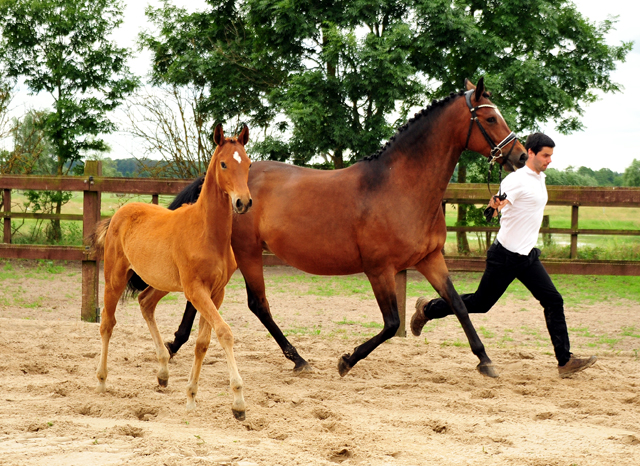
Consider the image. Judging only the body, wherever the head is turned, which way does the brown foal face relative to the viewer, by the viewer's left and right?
facing the viewer and to the right of the viewer

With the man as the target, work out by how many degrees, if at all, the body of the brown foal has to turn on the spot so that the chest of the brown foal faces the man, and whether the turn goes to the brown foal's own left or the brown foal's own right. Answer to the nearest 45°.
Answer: approximately 45° to the brown foal's own left

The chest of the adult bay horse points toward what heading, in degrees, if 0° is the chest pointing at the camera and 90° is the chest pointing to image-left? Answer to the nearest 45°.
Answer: approximately 270°

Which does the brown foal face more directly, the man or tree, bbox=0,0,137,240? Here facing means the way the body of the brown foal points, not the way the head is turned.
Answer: the man

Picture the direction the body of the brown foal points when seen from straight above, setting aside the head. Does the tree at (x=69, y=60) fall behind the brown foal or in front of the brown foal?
behind

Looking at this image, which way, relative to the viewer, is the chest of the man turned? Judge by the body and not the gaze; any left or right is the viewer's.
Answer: facing to the right of the viewer
